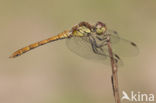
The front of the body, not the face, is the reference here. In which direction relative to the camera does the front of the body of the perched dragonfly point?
to the viewer's right
